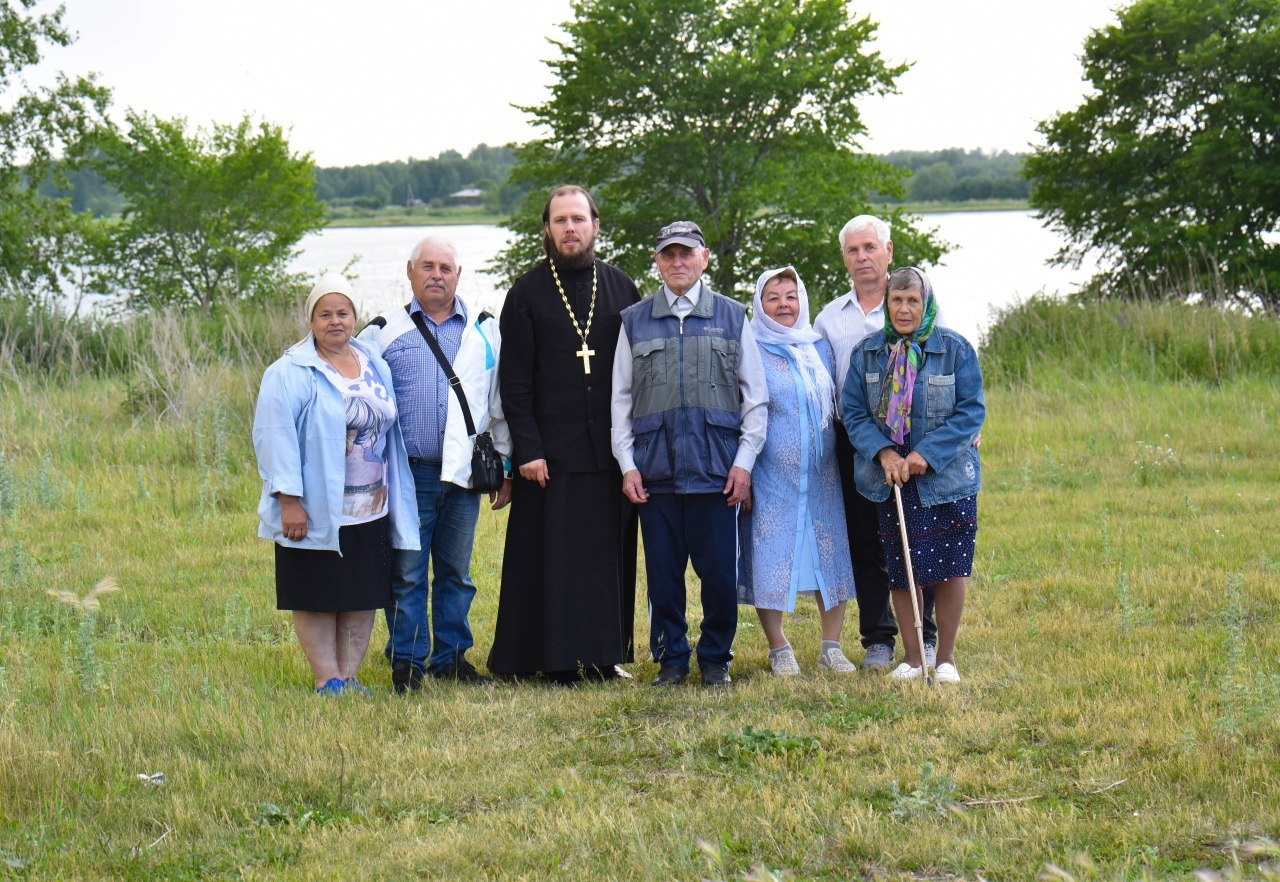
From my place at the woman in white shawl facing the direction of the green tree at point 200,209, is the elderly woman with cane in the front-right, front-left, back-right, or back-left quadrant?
back-right

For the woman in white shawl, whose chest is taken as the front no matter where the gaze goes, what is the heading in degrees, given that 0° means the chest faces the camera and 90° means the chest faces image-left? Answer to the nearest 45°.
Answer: approximately 0°

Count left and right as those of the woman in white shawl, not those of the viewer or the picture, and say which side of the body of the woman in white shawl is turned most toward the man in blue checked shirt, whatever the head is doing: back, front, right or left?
right

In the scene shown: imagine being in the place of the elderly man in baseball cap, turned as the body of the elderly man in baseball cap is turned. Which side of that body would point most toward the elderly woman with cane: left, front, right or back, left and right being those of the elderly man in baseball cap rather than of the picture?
left

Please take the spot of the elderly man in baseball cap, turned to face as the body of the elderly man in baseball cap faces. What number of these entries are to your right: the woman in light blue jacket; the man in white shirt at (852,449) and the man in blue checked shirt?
2

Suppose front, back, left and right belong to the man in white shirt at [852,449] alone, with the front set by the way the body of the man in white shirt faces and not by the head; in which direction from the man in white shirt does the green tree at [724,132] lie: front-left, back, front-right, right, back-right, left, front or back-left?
back
